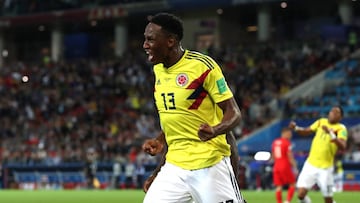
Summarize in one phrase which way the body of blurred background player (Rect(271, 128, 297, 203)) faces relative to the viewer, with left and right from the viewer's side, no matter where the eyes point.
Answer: facing away from the viewer and to the right of the viewer

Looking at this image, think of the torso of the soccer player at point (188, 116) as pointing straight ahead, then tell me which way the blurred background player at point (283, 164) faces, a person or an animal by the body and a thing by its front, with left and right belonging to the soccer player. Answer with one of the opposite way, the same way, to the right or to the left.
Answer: the opposite way

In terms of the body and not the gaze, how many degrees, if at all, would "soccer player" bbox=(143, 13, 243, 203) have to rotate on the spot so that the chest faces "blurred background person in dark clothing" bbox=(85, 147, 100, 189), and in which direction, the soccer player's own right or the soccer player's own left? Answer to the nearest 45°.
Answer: approximately 135° to the soccer player's own right

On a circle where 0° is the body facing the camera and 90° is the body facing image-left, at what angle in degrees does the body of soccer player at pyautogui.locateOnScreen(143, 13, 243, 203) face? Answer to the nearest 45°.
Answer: approximately 45°

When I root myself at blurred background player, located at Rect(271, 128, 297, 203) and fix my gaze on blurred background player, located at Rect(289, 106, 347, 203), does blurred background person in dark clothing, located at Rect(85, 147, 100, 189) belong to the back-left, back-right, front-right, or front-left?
back-right

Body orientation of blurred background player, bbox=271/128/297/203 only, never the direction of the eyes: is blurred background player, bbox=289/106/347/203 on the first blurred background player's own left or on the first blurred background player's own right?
on the first blurred background player's own right

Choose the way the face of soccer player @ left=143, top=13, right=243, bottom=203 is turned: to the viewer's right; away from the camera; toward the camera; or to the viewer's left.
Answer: to the viewer's left
